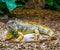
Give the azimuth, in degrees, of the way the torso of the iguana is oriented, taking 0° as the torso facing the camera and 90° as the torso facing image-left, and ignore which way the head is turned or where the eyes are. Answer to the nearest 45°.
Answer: approximately 90°
